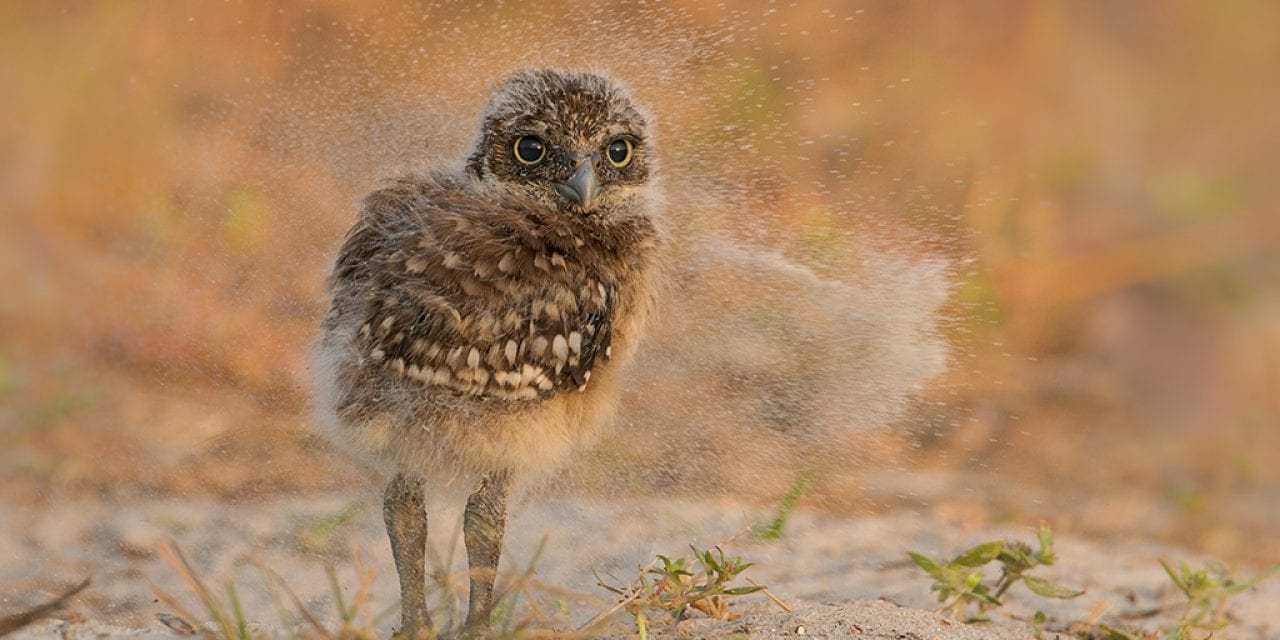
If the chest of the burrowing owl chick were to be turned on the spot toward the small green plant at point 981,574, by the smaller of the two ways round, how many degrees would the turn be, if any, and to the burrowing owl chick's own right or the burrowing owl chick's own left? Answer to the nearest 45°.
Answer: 0° — it already faces it

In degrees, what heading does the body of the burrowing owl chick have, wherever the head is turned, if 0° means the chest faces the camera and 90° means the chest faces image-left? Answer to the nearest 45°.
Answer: approximately 270°

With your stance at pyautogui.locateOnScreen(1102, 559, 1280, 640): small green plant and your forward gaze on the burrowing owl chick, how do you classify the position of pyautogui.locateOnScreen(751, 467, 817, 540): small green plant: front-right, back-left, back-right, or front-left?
front-right

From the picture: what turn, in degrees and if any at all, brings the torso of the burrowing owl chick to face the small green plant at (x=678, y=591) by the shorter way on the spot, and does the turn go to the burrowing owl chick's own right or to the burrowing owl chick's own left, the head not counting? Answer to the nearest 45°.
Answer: approximately 45° to the burrowing owl chick's own left

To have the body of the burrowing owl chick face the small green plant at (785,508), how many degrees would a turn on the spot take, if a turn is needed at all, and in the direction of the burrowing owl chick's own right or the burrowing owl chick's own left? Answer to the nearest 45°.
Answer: approximately 45° to the burrowing owl chick's own left

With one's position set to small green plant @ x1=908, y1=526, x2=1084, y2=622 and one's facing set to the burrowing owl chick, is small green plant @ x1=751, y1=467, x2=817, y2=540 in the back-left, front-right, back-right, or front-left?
front-right

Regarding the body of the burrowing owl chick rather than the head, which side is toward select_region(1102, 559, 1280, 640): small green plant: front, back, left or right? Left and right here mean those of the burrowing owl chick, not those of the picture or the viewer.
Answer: front
